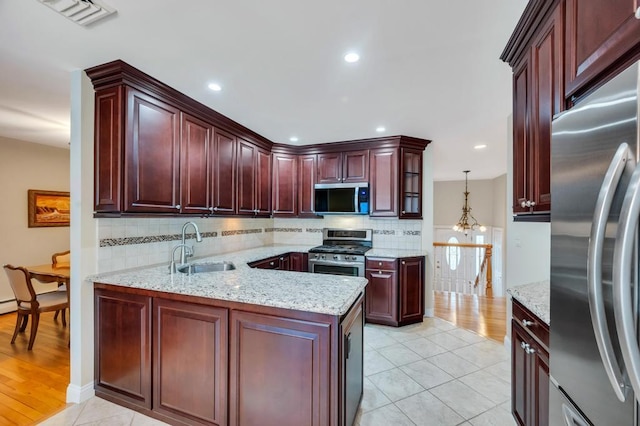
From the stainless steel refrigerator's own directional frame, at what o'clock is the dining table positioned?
The dining table is roughly at 1 o'clock from the stainless steel refrigerator.

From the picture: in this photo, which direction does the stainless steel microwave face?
toward the camera

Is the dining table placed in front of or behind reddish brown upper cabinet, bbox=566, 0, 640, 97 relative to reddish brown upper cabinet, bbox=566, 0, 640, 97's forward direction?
in front

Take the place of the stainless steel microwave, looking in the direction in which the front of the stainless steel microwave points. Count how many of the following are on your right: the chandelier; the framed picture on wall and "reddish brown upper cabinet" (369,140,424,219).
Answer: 1

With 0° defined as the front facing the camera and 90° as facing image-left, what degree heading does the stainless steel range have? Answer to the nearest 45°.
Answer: approximately 0°

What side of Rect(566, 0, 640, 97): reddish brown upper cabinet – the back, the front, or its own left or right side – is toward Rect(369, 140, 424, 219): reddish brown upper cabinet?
right

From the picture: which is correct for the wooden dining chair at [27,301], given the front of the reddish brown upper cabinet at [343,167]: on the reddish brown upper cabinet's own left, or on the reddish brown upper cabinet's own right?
on the reddish brown upper cabinet's own right

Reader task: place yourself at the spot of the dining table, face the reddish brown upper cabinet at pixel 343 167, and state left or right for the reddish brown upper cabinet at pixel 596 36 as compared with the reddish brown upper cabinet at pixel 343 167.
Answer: right

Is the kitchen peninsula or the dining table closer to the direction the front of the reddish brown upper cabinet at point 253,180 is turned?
the kitchen peninsula

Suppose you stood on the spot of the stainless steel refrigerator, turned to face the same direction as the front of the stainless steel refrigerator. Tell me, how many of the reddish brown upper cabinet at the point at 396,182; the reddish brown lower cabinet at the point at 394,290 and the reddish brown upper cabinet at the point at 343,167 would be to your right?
3

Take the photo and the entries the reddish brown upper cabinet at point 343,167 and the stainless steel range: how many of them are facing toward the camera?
2

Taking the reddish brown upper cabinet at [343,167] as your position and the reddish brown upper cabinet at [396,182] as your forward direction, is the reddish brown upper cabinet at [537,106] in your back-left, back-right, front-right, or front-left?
front-right

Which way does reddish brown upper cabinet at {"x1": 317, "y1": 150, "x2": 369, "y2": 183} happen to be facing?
toward the camera

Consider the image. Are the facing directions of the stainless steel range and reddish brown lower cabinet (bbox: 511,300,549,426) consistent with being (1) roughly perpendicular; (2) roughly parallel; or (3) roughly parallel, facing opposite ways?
roughly perpendicular

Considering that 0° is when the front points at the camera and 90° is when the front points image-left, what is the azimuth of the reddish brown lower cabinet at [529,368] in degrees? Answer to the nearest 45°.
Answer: approximately 45°

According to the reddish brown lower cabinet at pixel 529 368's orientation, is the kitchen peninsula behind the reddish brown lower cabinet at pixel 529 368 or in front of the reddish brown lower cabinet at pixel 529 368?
in front

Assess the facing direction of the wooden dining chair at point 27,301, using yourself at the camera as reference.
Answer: facing away from the viewer and to the right of the viewer

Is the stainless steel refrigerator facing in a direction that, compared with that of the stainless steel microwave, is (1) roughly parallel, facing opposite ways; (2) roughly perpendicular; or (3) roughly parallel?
roughly perpendicular
